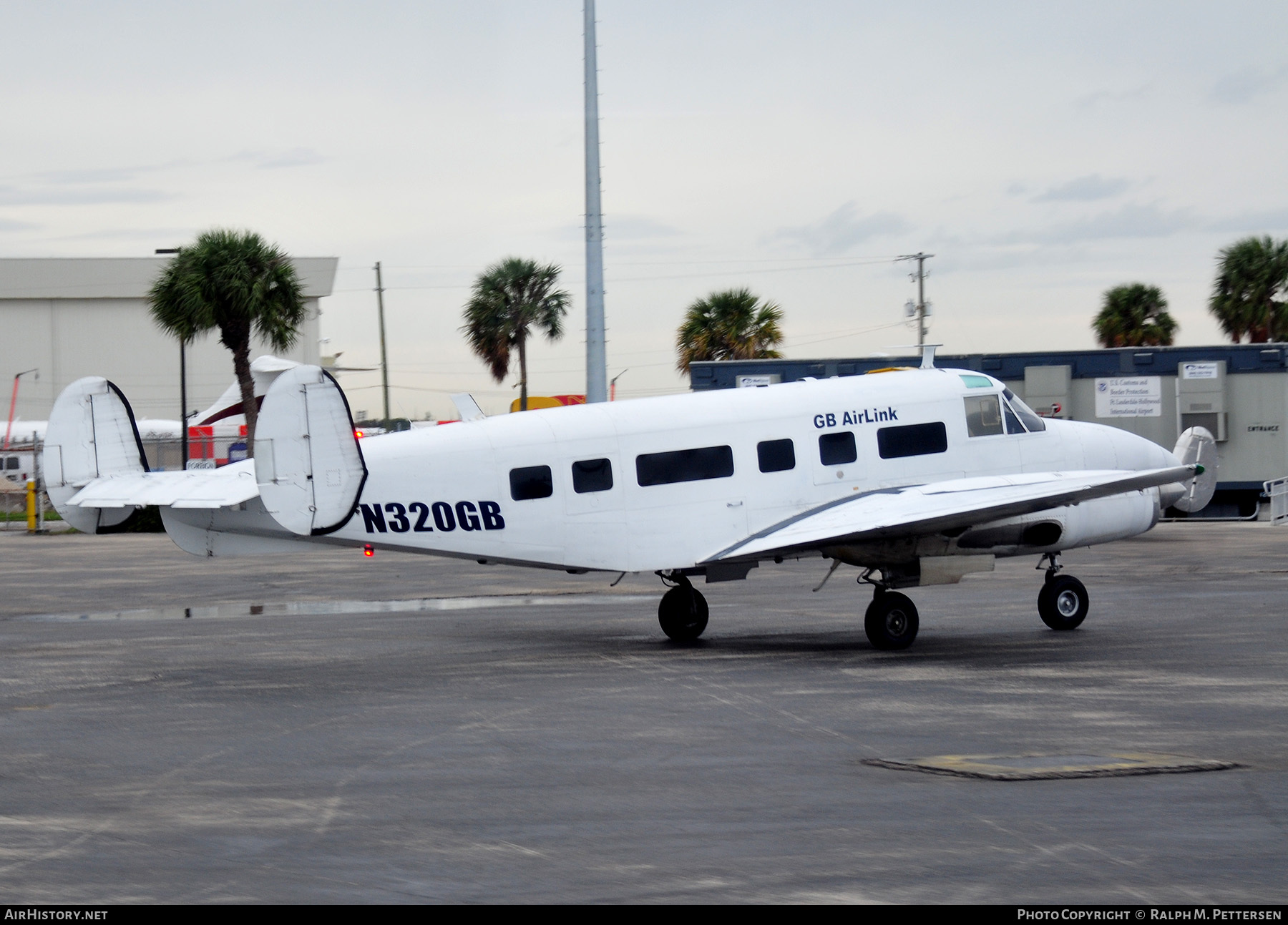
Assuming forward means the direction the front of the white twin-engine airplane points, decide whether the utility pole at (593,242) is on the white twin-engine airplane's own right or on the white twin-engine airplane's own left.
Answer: on the white twin-engine airplane's own left

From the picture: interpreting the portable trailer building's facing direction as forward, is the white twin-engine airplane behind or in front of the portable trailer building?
in front

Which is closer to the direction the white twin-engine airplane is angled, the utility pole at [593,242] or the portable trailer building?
the portable trailer building

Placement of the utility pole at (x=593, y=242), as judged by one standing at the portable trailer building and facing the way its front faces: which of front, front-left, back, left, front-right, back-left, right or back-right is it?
front-right

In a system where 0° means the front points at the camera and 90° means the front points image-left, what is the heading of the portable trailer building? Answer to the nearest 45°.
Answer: approximately 0°

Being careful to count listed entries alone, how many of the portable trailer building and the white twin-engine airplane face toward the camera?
1

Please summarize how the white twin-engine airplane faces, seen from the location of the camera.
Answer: facing away from the viewer and to the right of the viewer
